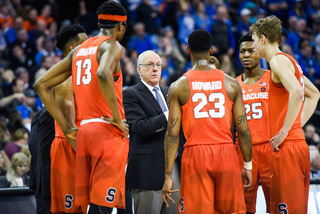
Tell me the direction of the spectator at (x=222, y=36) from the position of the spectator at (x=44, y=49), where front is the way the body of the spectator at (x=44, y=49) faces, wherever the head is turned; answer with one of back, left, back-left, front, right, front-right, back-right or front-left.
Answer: front-left

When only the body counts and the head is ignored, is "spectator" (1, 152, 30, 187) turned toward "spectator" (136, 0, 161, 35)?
no

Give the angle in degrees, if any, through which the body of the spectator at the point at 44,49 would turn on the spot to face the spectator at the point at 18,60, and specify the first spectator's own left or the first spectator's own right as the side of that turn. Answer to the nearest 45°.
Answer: approximately 135° to the first spectator's own right

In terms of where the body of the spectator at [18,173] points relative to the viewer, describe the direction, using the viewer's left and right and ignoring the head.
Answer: facing the viewer and to the right of the viewer

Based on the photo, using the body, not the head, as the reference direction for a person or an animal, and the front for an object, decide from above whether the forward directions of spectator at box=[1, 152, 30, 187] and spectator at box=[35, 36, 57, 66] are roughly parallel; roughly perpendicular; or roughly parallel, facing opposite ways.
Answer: roughly parallel

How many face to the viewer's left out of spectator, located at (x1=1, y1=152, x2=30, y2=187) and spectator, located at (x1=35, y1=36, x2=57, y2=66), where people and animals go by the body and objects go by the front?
0

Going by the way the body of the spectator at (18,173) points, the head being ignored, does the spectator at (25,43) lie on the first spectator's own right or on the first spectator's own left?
on the first spectator's own left

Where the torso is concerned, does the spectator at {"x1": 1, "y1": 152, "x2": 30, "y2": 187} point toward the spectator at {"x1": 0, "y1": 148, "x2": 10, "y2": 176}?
no

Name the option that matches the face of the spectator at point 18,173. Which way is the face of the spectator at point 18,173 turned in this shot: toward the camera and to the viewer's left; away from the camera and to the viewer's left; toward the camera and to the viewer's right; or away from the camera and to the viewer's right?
toward the camera and to the viewer's right

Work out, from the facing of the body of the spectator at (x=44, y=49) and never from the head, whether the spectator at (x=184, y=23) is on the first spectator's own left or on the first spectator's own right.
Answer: on the first spectator's own left

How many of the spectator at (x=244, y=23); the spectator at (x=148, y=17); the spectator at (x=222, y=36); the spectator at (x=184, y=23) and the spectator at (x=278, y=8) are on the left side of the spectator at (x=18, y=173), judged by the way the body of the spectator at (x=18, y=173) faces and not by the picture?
5

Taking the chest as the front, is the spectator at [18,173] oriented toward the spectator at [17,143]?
no

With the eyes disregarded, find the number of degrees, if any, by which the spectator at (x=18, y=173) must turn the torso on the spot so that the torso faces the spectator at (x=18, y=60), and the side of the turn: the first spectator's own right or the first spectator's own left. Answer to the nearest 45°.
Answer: approximately 135° to the first spectator's own left

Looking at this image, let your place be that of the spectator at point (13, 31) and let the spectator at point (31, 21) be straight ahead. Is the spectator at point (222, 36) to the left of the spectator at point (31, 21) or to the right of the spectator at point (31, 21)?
right

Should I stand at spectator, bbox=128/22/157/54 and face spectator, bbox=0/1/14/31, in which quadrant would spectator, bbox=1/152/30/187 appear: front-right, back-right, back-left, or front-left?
front-left

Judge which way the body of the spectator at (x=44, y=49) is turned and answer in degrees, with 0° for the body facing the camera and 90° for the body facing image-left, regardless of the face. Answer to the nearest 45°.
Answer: approximately 315°

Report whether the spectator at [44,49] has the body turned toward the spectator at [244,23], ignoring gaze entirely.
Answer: no
